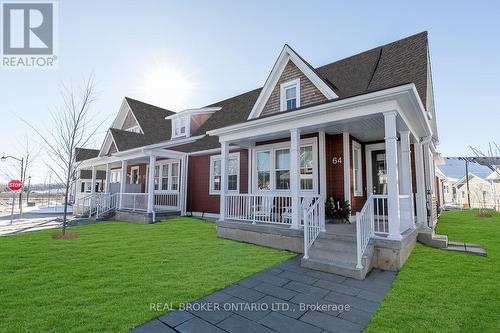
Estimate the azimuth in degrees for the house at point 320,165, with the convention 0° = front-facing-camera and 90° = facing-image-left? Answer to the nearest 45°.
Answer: approximately 45°
